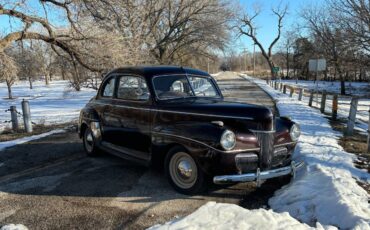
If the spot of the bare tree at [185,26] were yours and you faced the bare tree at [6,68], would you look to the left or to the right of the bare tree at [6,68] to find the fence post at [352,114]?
left

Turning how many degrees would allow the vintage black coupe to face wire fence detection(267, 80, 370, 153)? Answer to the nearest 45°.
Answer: approximately 90° to its left

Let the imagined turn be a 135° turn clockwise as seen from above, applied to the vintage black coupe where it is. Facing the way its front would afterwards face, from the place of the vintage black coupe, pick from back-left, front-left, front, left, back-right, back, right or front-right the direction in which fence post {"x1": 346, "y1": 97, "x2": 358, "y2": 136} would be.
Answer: back-right

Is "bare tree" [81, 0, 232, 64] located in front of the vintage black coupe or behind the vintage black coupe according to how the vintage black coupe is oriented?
behind

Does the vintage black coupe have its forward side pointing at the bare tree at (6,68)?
no

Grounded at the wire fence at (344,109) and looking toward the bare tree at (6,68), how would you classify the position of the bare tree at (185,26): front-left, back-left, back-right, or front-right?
front-right

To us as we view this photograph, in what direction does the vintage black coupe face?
facing the viewer and to the right of the viewer

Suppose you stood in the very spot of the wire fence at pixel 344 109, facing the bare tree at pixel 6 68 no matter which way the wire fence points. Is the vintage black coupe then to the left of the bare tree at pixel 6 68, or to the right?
left
